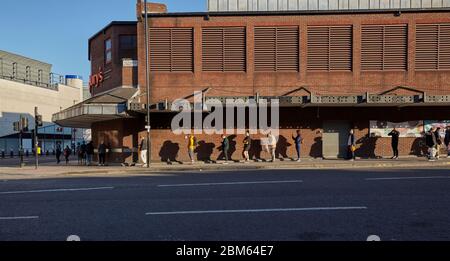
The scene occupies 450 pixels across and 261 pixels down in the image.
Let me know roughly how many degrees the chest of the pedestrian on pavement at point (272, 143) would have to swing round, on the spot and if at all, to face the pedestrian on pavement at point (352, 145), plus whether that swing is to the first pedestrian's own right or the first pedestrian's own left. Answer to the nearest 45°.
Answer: approximately 180°

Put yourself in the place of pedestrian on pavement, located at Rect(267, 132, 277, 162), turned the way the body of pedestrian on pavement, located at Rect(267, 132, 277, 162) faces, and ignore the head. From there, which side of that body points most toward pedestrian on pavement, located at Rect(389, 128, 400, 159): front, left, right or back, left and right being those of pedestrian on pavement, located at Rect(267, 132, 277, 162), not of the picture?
back

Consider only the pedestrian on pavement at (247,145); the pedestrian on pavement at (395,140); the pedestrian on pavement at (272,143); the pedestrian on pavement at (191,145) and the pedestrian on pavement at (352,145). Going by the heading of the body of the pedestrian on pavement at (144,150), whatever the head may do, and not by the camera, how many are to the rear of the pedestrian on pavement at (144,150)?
5

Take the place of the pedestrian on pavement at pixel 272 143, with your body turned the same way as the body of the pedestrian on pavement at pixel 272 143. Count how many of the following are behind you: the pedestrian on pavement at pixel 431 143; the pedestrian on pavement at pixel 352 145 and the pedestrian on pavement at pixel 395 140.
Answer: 3

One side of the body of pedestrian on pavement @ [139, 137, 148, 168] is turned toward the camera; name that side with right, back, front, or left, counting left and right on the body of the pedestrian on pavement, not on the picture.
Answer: left

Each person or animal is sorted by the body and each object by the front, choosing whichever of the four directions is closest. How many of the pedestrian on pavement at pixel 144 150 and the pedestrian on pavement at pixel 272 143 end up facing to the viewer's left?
2

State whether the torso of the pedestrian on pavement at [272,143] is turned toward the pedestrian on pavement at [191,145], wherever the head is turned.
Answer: yes

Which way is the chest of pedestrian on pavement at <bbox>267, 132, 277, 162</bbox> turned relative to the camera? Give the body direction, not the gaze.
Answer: to the viewer's left

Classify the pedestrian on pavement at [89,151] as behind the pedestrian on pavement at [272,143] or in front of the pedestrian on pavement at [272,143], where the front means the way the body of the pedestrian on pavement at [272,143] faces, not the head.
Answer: in front

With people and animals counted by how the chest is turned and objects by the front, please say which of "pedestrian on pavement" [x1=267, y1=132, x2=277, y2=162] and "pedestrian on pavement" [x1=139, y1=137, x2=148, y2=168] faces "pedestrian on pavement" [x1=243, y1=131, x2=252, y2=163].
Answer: "pedestrian on pavement" [x1=267, y1=132, x2=277, y2=162]

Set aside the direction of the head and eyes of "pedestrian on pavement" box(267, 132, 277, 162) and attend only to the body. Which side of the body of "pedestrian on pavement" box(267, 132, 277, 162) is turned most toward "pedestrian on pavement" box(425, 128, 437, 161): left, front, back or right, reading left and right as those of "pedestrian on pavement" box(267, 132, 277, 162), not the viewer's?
back

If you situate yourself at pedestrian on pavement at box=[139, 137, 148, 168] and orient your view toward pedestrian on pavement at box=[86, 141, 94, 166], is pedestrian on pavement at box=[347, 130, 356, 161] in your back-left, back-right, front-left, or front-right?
back-right

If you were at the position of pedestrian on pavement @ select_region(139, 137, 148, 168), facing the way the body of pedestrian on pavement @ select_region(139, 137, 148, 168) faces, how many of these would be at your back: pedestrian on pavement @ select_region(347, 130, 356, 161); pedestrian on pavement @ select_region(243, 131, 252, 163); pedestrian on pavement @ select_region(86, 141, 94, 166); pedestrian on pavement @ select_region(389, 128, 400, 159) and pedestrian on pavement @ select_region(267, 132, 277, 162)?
4
